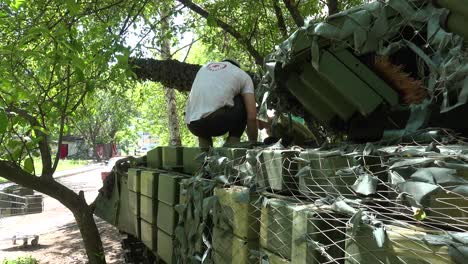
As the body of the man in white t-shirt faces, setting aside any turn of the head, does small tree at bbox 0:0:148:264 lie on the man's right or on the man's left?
on the man's left

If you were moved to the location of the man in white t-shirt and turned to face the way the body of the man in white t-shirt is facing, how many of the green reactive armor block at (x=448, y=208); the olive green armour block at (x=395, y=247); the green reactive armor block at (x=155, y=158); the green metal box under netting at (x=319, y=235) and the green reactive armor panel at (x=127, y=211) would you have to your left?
2

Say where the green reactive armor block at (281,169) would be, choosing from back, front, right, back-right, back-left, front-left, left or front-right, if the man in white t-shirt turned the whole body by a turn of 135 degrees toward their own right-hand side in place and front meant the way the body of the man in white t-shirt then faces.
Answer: front

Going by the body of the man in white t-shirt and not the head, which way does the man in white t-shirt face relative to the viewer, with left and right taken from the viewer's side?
facing away from the viewer and to the right of the viewer

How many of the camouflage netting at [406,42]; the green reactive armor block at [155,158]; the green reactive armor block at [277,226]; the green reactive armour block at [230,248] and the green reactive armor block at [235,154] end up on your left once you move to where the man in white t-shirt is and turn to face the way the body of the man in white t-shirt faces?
1

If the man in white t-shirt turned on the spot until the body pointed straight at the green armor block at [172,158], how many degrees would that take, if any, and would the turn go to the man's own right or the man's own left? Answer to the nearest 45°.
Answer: approximately 90° to the man's own left
